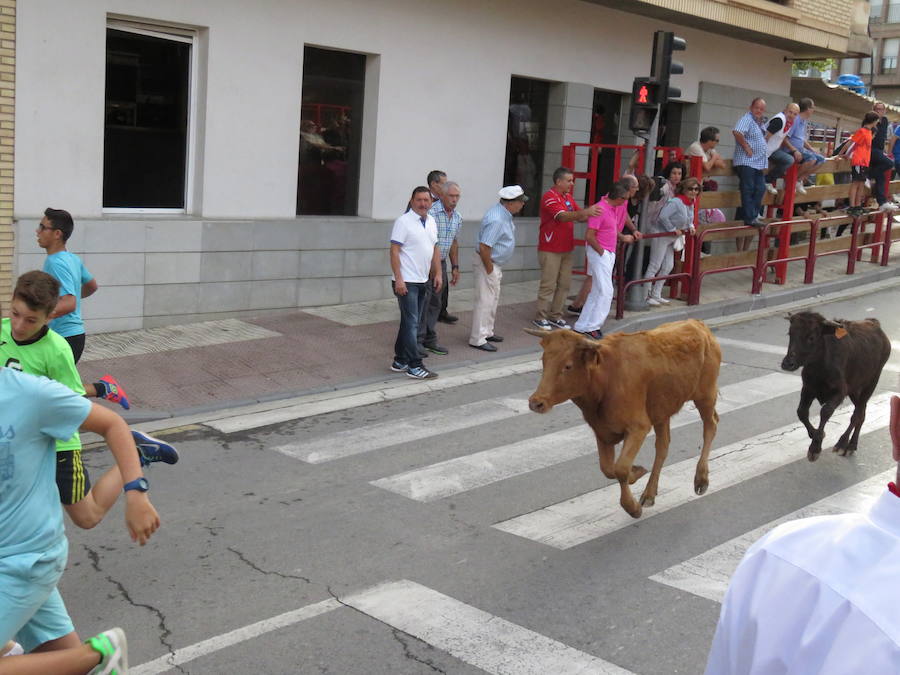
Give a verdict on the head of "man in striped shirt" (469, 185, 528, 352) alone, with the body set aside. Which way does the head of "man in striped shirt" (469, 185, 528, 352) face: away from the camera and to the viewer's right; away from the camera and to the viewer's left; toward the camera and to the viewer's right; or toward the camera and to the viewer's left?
toward the camera and to the viewer's right

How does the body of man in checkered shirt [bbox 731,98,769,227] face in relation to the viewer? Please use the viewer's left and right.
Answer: facing the viewer and to the right of the viewer

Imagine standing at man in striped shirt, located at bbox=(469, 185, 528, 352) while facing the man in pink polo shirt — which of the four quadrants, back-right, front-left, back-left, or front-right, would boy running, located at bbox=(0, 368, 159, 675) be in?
back-right

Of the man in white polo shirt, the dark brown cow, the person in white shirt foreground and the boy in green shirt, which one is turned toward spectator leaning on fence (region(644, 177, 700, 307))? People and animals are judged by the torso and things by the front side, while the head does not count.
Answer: the person in white shirt foreground

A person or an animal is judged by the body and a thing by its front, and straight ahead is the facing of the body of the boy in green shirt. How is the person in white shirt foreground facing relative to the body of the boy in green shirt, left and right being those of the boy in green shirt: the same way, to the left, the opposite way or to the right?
the opposite way

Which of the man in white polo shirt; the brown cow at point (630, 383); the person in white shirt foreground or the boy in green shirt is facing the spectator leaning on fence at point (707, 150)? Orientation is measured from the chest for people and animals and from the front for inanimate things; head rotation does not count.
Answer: the person in white shirt foreground

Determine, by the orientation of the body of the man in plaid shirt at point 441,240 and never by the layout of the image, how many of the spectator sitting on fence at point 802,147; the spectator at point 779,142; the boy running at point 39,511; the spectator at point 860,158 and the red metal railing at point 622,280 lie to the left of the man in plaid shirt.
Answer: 4

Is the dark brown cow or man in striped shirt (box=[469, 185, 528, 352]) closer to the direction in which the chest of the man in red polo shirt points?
the dark brown cow

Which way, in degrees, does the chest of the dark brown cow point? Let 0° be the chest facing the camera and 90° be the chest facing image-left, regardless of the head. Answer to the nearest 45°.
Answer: approximately 45°

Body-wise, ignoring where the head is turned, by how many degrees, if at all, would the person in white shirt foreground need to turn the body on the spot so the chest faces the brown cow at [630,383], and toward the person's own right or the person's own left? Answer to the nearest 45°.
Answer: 0° — they already face it

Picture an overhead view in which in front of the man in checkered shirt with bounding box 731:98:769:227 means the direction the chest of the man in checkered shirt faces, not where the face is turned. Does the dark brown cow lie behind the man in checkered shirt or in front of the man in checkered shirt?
in front

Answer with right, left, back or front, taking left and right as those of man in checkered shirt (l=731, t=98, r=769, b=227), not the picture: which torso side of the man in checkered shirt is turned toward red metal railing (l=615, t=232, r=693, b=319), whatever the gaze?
right
